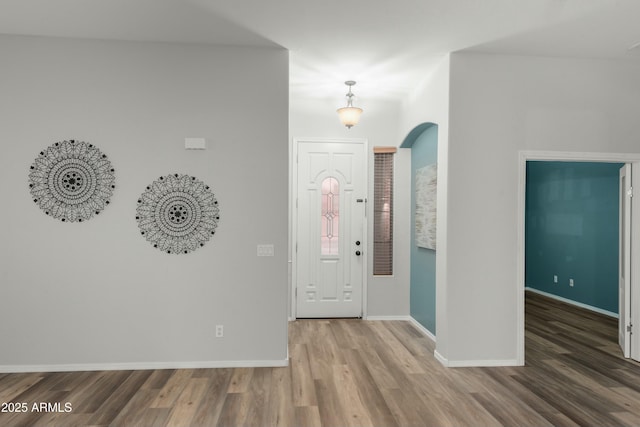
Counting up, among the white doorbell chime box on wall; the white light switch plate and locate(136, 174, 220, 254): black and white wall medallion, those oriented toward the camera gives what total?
3

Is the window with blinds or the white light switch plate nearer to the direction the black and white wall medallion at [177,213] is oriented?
the white light switch plate

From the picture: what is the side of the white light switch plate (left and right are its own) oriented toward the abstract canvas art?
left

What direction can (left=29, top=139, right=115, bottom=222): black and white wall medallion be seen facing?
toward the camera

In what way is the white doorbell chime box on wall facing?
toward the camera

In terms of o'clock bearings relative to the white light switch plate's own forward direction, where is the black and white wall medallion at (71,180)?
The black and white wall medallion is roughly at 3 o'clock from the white light switch plate.

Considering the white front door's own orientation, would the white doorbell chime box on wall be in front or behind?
in front

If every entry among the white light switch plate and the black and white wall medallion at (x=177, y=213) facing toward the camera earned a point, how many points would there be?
2

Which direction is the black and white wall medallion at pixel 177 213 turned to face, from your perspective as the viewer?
facing the viewer

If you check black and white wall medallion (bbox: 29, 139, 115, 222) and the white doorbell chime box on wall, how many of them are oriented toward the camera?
2
